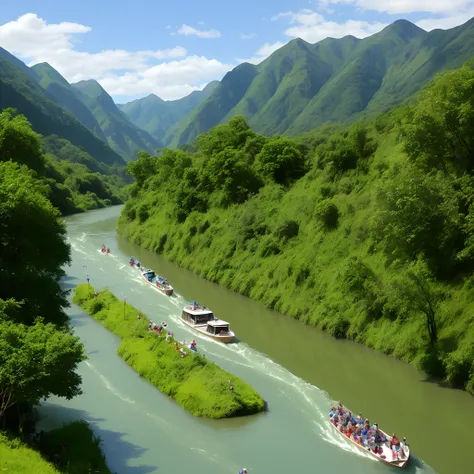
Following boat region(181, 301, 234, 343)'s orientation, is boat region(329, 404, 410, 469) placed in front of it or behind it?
in front

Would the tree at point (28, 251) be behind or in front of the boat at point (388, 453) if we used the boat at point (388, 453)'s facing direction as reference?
behind

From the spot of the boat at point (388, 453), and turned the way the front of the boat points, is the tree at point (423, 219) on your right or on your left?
on your left

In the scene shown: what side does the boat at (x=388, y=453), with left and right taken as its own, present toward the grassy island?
back

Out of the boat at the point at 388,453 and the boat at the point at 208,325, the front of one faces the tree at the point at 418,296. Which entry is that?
the boat at the point at 208,325

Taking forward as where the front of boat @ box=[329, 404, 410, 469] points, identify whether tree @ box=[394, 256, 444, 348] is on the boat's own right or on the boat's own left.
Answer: on the boat's own left

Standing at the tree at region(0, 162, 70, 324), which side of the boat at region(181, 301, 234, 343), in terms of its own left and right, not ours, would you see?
right

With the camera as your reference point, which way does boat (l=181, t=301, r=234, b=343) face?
facing the viewer and to the right of the viewer
